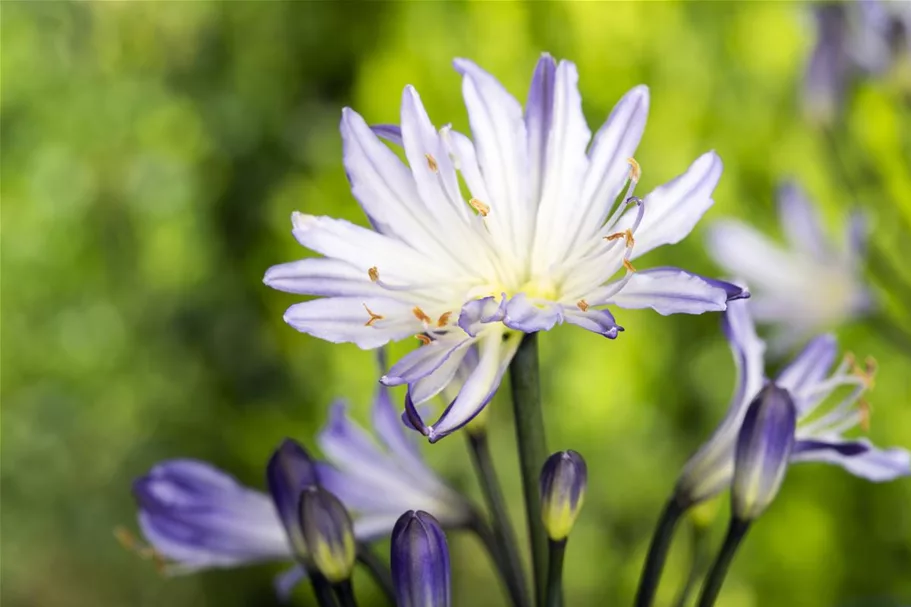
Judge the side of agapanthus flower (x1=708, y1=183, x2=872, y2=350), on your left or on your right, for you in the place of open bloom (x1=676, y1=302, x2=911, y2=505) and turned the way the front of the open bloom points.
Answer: on your left

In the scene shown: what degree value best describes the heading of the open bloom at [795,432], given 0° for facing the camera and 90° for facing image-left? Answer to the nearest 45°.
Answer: approximately 270°
